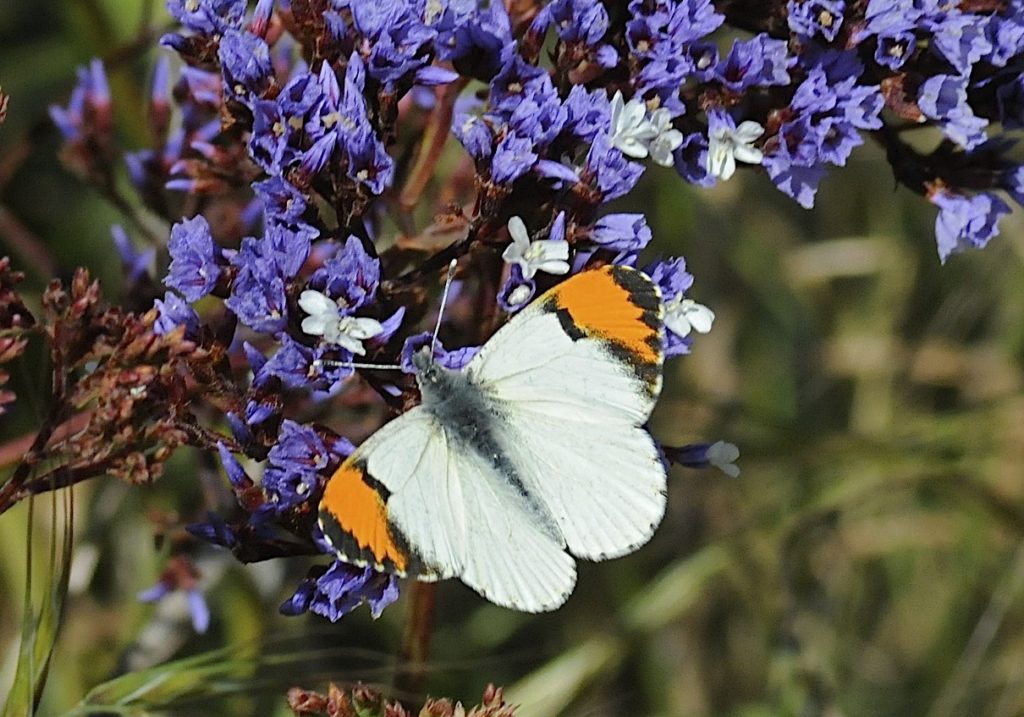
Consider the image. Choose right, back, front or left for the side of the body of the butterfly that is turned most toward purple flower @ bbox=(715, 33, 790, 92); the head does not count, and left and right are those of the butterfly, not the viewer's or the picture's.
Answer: right

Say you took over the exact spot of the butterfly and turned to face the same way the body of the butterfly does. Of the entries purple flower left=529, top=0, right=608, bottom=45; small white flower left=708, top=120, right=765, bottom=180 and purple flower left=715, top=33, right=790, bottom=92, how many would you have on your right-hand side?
3

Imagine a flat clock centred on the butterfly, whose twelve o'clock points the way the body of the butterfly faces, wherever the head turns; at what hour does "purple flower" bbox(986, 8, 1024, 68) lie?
The purple flower is roughly at 4 o'clock from the butterfly.

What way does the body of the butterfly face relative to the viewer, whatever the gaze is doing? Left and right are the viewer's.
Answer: facing away from the viewer and to the left of the viewer
